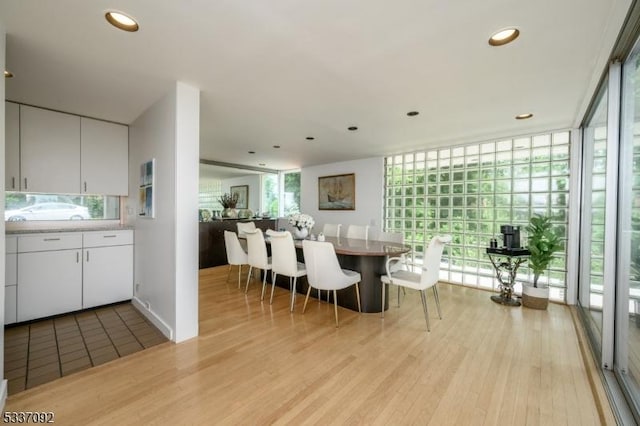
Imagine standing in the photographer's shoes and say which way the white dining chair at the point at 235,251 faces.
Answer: facing away from the viewer and to the right of the viewer

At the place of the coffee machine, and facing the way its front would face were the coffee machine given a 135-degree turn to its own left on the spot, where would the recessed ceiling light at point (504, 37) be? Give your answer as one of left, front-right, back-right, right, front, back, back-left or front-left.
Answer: right

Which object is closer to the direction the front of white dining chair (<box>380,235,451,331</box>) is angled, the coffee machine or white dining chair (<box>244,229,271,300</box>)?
the white dining chair

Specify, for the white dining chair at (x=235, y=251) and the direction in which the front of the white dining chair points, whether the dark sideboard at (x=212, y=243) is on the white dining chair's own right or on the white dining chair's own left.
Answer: on the white dining chair's own left

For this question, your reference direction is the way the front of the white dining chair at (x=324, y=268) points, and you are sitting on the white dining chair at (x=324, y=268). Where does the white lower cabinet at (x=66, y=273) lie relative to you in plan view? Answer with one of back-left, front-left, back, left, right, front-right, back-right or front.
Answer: back-left

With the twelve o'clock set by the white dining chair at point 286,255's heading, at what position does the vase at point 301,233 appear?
The vase is roughly at 11 o'clock from the white dining chair.

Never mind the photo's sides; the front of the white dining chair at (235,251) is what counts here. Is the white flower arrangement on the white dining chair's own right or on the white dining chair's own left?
on the white dining chair's own right

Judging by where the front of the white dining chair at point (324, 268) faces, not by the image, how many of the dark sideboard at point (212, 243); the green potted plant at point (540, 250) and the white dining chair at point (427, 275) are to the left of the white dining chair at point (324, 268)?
1

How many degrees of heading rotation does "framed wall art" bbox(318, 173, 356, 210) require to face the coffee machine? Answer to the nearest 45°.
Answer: approximately 90° to its left

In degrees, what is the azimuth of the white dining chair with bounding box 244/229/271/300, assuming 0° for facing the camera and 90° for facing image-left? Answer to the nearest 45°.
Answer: approximately 225°

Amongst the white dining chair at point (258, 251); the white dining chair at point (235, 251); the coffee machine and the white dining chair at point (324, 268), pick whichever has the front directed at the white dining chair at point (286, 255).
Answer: the coffee machine

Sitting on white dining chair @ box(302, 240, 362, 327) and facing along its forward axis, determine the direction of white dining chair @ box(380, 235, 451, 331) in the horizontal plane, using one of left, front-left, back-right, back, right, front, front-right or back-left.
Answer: front-right

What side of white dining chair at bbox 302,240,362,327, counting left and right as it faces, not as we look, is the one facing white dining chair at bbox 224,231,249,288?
left

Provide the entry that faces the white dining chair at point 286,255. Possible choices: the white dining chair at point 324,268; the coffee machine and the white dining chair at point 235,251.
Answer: the coffee machine

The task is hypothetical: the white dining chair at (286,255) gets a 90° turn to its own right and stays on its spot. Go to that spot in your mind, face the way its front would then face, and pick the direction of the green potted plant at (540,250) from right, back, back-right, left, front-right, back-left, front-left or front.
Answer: front-left

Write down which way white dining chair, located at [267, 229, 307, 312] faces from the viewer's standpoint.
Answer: facing away from the viewer and to the right of the viewer

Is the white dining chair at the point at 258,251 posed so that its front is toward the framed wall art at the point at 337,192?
yes

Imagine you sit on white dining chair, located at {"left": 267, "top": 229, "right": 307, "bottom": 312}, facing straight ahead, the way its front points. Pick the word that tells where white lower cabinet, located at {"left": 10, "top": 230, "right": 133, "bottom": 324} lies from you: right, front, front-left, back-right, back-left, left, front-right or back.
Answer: back-left
